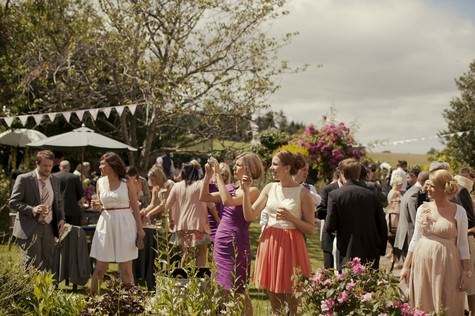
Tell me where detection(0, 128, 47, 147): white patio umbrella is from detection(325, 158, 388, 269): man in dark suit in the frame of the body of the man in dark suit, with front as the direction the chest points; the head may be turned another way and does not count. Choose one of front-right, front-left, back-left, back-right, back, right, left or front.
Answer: front-left

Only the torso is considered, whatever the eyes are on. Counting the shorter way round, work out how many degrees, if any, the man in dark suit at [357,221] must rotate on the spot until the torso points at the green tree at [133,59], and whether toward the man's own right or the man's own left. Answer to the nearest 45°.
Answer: approximately 45° to the man's own left

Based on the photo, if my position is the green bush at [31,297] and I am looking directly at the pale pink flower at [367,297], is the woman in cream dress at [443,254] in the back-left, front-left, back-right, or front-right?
front-left

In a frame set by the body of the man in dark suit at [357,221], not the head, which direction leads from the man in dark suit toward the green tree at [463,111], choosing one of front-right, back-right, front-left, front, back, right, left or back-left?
front

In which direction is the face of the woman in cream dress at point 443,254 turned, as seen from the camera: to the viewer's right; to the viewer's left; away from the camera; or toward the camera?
to the viewer's left

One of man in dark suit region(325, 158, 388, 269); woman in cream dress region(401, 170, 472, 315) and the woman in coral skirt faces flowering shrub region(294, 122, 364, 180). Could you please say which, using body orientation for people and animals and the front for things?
the man in dark suit

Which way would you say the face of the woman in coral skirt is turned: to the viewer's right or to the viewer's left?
to the viewer's left

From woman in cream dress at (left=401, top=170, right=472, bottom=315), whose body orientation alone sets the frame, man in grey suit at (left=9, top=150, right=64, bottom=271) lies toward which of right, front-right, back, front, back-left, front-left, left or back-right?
front-right

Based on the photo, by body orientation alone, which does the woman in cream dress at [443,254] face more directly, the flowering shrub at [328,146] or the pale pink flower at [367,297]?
the pale pink flower

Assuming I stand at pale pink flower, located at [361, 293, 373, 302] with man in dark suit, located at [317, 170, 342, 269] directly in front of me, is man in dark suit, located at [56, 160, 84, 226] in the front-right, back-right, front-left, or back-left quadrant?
front-left

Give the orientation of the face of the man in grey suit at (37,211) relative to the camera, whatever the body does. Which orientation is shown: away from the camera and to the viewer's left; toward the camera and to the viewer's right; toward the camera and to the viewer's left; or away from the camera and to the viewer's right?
toward the camera and to the viewer's right

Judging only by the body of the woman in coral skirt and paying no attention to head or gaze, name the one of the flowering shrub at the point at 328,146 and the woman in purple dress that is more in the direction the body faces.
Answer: the woman in purple dress

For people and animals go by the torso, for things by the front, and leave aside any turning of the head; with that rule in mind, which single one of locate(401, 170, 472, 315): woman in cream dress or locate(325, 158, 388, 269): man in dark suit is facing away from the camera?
the man in dark suit

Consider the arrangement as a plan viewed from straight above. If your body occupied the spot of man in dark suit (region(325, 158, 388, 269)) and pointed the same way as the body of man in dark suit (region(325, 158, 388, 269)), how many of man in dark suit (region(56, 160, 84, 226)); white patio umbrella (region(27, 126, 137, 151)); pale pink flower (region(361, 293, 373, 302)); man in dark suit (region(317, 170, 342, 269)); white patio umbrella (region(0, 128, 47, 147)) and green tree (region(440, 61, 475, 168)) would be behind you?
1

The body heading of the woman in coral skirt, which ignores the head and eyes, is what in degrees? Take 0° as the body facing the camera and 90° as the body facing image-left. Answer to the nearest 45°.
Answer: approximately 45°

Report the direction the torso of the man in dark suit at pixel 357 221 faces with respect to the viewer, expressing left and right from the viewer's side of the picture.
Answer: facing away from the viewer

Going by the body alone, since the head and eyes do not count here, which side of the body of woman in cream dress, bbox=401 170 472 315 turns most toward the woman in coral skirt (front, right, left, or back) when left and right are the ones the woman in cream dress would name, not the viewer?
front
